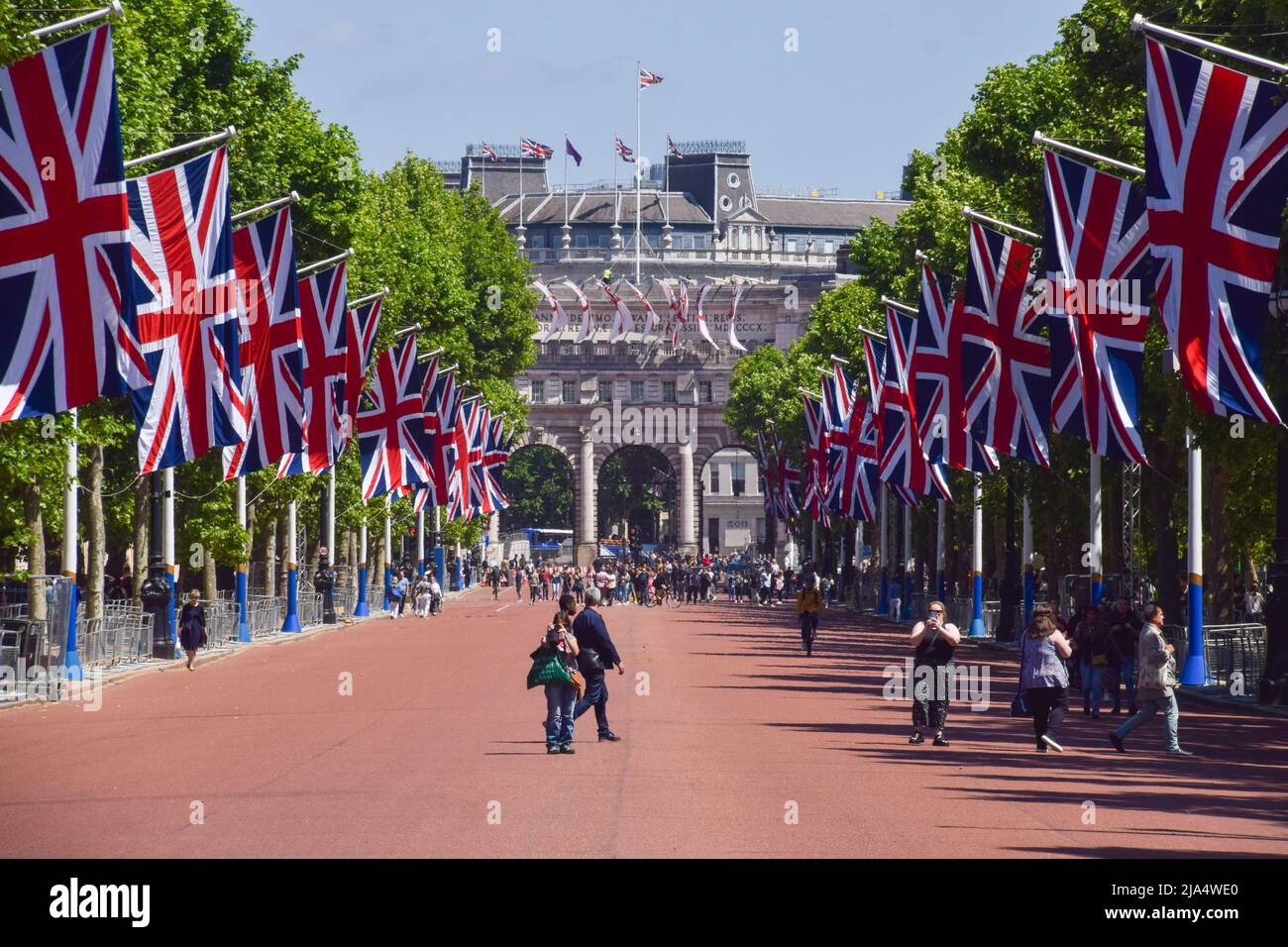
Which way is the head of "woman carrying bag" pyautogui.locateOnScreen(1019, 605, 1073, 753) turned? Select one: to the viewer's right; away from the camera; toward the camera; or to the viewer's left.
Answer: away from the camera

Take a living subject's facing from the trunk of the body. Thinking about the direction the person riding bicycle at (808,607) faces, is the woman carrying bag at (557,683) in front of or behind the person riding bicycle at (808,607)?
in front

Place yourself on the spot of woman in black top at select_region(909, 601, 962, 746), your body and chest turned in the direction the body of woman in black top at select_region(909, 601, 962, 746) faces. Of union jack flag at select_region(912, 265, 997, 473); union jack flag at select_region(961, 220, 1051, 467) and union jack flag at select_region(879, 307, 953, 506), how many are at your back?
3

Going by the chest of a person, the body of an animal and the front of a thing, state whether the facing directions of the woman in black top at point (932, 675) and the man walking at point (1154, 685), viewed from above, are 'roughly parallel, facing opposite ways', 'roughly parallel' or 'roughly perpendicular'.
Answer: roughly perpendicular

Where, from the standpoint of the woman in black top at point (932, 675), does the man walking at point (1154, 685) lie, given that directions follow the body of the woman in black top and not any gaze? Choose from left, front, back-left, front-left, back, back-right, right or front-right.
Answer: left

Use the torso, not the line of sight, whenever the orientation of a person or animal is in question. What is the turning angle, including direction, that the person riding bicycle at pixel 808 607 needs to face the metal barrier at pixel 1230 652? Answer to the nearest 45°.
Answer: approximately 45° to their left

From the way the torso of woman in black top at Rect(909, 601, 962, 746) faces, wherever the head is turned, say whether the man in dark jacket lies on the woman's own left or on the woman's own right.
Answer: on the woman's own right
